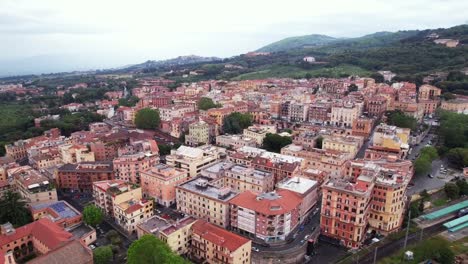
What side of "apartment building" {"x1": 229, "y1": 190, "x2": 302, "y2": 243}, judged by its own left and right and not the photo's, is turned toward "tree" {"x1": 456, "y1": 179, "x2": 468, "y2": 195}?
left

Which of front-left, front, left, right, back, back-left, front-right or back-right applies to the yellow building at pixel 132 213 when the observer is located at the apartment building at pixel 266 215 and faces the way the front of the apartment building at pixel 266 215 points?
right

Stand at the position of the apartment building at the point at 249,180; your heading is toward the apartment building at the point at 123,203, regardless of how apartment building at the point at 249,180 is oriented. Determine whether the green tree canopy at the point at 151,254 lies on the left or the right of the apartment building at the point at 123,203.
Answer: left

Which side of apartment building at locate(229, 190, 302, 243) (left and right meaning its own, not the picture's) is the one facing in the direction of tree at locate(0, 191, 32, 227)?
right

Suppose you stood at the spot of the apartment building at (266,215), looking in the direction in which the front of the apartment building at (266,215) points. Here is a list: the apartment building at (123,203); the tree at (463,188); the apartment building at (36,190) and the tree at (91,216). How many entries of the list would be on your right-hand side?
3

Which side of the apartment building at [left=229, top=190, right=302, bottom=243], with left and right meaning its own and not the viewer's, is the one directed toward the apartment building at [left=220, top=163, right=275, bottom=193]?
back

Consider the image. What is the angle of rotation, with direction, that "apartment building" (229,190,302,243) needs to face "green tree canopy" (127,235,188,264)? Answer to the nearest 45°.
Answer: approximately 45° to its right

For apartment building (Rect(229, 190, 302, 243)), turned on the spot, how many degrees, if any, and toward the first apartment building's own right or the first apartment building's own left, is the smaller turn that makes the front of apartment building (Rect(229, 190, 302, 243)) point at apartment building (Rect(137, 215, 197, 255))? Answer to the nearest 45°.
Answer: approximately 90° to the first apartment building's own right

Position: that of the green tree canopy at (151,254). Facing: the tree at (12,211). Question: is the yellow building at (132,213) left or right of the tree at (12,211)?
right

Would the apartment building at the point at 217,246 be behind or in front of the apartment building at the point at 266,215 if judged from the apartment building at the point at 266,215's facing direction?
in front

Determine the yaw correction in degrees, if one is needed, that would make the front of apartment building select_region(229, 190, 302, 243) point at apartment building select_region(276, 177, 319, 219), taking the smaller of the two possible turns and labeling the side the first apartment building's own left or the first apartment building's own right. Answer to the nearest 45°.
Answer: approximately 135° to the first apartment building's own left

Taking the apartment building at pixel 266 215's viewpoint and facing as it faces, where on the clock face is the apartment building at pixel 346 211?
the apartment building at pixel 346 211 is roughly at 9 o'clock from the apartment building at pixel 266 215.

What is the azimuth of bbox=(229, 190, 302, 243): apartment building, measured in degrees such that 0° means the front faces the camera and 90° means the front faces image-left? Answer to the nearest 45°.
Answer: approximately 0°

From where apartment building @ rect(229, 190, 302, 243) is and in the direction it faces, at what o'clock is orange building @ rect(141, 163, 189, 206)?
The orange building is roughly at 4 o'clock from the apartment building.

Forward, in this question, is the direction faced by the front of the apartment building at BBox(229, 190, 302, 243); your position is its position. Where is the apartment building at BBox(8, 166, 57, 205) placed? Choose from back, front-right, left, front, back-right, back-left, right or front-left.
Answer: right

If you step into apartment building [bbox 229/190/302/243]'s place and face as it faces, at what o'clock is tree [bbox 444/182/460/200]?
The tree is roughly at 8 o'clock from the apartment building.

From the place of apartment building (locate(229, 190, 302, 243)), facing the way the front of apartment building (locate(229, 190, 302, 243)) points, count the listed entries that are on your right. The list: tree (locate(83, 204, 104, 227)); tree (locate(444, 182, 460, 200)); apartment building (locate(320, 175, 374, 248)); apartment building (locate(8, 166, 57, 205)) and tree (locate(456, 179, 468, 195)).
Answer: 2
